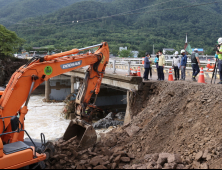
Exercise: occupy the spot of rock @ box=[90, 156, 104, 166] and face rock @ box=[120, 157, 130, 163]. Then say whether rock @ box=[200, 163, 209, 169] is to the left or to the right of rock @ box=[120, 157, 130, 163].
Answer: right

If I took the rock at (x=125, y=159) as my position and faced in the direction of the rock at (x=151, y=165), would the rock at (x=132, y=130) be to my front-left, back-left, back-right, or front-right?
back-left

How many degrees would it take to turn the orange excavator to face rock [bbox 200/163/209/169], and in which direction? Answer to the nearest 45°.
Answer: approximately 90° to its right

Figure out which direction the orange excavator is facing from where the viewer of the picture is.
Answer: facing away from the viewer and to the right of the viewer

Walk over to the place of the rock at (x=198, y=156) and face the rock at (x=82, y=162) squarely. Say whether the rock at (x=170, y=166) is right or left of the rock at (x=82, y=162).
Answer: left

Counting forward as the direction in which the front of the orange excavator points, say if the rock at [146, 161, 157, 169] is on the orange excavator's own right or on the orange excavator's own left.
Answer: on the orange excavator's own right

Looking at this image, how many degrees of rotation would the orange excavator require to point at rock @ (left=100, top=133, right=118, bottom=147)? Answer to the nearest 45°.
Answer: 0° — it already faces it
